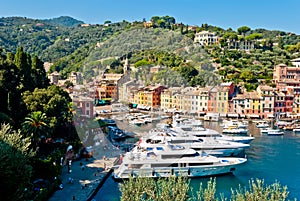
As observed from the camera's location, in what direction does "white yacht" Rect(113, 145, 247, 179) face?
facing to the right of the viewer

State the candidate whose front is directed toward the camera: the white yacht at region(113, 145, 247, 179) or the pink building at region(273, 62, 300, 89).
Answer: the pink building

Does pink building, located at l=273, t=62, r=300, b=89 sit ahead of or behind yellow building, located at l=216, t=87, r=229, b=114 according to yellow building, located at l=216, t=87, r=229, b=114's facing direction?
behind

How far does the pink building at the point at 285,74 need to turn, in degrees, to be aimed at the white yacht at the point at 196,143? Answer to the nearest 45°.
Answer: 0° — it already faces it

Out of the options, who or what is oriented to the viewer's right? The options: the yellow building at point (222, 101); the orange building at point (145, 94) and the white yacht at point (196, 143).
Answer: the white yacht

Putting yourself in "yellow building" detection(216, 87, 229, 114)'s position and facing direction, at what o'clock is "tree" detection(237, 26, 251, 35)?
The tree is roughly at 6 o'clock from the yellow building.

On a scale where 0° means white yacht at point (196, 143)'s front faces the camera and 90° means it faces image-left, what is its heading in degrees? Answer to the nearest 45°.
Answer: approximately 270°

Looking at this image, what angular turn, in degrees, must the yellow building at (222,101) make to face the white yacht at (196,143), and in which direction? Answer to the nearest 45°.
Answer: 0° — it already faces it

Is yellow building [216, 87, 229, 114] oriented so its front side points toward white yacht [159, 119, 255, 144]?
yes

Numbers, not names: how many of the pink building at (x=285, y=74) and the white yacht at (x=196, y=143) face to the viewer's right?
1

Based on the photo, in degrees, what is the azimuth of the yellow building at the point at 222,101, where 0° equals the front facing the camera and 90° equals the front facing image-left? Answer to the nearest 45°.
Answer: approximately 0°

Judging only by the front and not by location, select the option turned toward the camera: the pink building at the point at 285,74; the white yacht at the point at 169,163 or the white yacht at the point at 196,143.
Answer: the pink building

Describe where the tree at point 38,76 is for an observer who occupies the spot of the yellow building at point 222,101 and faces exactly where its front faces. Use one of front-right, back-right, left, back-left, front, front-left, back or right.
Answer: front-right

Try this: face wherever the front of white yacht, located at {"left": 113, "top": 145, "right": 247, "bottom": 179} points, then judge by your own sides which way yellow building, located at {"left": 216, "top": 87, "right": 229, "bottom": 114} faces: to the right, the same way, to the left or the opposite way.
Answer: to the right
